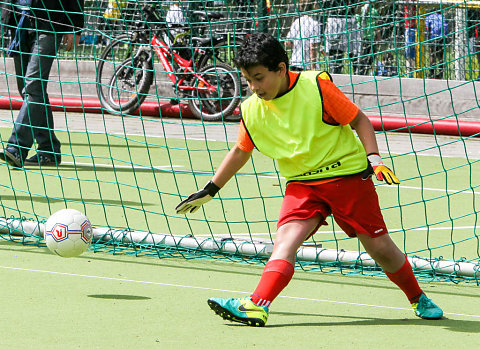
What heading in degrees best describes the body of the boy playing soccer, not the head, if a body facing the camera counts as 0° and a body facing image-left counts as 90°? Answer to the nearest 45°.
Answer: approximately 45°

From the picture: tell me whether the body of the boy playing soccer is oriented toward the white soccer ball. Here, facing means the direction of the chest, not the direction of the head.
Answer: no

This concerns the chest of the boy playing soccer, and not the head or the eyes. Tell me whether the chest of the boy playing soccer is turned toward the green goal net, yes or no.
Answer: no

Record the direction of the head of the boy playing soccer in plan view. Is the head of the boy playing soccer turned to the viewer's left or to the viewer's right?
to the viewer's left

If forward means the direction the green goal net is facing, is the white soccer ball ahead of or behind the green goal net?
ahead

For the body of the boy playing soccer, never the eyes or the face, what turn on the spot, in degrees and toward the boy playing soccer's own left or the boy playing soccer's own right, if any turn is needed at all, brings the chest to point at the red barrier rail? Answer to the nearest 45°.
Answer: approximately 135° to the boy playing soccer's own right

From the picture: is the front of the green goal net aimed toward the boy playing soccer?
yes

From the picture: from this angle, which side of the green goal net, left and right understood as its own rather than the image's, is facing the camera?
front

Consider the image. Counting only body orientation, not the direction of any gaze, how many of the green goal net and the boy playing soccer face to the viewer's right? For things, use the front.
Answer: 0

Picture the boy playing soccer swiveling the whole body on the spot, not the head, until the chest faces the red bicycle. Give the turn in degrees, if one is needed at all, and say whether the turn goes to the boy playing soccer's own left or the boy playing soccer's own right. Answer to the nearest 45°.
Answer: approximately 135° to the boy playing soccer's own right
